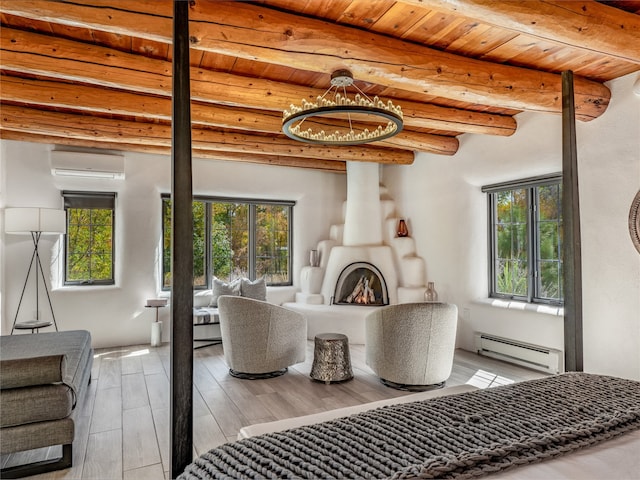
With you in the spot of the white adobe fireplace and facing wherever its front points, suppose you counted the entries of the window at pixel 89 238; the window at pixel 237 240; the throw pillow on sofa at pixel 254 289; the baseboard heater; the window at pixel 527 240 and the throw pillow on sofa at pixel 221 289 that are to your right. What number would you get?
4

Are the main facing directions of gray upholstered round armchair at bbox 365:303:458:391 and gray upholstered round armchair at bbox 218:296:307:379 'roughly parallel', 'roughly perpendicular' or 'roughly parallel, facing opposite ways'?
roughly perpendicular

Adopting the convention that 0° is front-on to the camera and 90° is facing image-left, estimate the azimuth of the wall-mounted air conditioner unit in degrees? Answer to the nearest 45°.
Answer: approximately 0°

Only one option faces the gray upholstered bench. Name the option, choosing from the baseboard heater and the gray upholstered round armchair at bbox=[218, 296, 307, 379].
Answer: the baseboard heater

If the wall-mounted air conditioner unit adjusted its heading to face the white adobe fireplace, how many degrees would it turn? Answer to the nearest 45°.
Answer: approximately 90° to its left

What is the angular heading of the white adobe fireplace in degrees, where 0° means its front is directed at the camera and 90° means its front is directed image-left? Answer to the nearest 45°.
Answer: approximately 0°

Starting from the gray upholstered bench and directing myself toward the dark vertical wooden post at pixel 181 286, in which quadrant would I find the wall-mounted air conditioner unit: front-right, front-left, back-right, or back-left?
back-left

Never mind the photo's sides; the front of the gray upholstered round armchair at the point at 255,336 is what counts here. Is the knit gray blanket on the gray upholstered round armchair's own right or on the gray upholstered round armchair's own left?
on the gray upholstered round armchair's own right

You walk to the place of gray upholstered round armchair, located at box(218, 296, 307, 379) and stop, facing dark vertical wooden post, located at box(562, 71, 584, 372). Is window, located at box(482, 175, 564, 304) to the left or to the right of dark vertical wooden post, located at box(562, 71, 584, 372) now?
left

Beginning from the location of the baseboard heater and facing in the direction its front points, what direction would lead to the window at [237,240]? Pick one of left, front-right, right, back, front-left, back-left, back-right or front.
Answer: front-right
